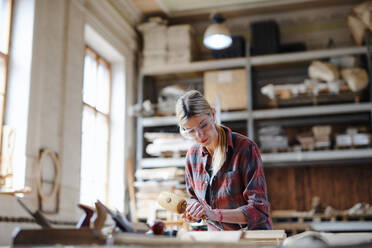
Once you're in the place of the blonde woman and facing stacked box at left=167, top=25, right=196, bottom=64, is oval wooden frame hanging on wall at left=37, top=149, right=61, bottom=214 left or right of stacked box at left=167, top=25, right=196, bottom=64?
left

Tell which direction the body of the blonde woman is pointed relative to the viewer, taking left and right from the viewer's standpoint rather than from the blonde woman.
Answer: facing the viewer and to the left of the viewer

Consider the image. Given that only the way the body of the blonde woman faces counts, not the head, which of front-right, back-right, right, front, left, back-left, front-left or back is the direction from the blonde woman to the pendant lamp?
back-right

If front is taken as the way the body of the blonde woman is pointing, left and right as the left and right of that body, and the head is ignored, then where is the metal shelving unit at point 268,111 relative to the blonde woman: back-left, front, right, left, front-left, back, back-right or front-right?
back-right

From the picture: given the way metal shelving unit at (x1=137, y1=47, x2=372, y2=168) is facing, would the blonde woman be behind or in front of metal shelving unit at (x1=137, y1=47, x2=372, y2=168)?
in front

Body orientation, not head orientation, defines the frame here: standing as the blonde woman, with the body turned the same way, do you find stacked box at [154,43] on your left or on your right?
on your right

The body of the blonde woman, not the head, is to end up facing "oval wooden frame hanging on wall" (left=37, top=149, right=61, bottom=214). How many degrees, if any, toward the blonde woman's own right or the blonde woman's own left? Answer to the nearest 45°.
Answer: approximately 90° to the blonde woman's own right

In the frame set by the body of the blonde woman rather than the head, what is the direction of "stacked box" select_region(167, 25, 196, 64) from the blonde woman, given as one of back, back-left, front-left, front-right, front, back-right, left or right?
back-right

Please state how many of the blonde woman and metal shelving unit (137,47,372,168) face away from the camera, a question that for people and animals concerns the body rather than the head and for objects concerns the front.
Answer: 0

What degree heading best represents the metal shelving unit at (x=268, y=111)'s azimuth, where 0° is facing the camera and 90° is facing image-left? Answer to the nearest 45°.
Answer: approximately 0°

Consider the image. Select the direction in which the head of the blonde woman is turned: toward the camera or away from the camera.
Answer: toward the camera
